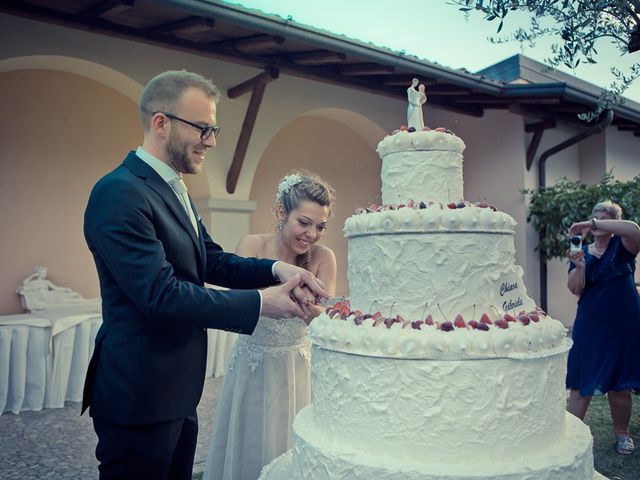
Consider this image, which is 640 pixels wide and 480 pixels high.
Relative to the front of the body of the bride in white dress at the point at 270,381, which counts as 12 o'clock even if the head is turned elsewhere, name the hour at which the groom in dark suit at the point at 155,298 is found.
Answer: The groom in dark suit is roughly at 2 o'clock from the bride in white dress.

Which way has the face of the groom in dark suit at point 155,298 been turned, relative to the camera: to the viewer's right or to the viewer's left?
to the viewer's right

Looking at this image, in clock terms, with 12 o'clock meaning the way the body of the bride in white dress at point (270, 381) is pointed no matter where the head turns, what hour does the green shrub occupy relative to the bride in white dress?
The green shrub is roughly at 9 o'clock from the bride in white dress.

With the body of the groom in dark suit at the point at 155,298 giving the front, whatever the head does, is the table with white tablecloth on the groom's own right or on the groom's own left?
on the groom's own left

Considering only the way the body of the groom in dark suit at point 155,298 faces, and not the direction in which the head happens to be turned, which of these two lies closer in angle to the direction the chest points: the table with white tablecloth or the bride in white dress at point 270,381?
the bride in white dress

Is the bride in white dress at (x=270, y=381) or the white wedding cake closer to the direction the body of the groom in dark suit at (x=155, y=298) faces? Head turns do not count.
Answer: the white wedding cake

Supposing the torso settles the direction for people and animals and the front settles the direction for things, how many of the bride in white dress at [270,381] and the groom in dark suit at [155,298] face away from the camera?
0

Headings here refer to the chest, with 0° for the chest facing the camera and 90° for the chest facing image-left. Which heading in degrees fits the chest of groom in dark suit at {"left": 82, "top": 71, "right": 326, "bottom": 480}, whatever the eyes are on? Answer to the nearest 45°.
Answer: approximately 270°

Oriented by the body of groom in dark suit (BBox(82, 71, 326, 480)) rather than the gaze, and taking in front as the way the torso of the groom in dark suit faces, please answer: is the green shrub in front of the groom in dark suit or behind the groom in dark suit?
in front

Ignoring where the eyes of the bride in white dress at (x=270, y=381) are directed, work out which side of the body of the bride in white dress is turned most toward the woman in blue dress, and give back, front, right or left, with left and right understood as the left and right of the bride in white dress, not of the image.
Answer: left

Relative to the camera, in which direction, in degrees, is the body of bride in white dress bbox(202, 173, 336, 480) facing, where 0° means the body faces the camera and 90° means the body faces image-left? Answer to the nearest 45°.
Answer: approximately 315°

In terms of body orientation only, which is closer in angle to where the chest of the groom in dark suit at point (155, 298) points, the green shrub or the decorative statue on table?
the green shrub

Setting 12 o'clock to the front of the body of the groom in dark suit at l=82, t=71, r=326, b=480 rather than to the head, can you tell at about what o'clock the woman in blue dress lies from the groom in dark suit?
The woman in blue dress is roughly at 11 o'clock from the groom in dark suit.

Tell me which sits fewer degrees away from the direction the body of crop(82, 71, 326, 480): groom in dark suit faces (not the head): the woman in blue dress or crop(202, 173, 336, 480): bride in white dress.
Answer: the woman in blue dress
